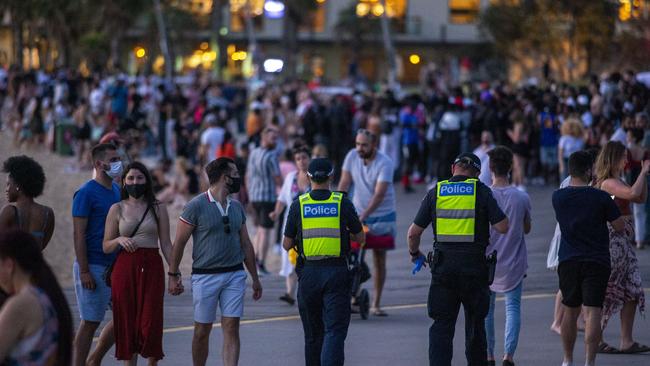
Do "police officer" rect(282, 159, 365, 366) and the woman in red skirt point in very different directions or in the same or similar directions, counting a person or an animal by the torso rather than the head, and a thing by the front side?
very different directions

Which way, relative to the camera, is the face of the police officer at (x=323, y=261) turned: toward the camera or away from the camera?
away from the camera

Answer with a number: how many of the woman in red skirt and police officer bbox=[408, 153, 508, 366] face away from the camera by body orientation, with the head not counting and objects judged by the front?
1

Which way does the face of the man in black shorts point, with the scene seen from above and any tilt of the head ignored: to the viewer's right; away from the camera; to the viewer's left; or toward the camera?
away from the camera

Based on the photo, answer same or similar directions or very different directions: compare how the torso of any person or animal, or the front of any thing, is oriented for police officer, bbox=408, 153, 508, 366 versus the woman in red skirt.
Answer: very different directions

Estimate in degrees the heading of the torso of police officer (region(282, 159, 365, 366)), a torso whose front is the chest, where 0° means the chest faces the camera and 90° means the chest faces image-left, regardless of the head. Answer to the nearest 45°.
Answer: approximately 180°

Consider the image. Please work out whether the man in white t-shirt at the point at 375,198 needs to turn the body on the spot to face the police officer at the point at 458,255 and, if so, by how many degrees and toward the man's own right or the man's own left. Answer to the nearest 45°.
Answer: approximately 45° to the man's own left

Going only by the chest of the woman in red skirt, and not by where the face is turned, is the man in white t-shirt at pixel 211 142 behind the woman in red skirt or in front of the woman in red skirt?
behind

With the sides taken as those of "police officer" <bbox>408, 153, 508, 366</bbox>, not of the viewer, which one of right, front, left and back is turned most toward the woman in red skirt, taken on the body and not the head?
left

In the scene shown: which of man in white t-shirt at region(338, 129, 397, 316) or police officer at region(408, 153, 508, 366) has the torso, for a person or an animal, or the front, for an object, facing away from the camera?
the police officer

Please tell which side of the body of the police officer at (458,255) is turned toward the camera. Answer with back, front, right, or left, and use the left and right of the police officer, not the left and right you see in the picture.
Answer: back
